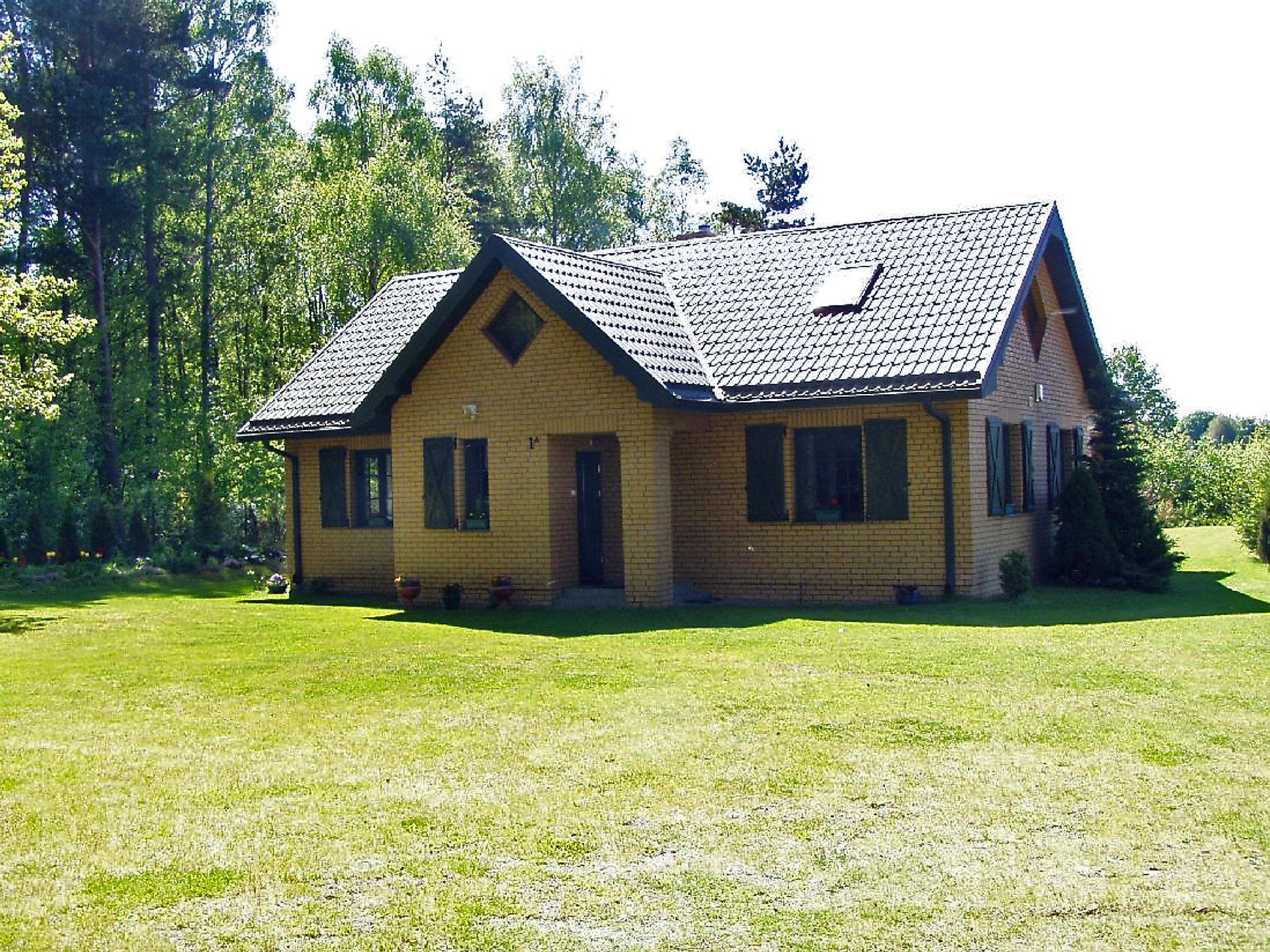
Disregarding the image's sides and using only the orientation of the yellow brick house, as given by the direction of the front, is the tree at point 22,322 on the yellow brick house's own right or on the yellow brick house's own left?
on the yellow brick house's own right

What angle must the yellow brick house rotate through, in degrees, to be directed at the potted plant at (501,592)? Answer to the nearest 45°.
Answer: approximately 45° to its right

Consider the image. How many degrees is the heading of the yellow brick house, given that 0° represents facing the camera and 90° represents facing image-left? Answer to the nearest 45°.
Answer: approximately 45°

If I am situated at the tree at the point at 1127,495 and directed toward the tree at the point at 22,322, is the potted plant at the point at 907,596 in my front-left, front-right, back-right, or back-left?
front-left

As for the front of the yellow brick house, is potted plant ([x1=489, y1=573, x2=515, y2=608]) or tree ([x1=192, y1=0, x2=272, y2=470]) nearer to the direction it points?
the potted plant

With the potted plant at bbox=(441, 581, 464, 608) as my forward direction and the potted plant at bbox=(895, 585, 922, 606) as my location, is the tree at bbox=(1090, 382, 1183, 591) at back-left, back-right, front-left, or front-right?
back-right

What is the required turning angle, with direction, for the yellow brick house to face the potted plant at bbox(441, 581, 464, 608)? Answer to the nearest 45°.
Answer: approximately 45° to its right

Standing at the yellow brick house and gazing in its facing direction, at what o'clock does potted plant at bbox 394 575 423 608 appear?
The potted plant is roughly at 2 o'clock from the yellow brick house.

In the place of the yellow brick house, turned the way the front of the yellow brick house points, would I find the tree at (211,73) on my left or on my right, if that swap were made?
on my right

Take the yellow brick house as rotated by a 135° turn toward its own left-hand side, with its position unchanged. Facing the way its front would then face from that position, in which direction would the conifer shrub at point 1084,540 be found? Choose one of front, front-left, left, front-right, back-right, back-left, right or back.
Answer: front

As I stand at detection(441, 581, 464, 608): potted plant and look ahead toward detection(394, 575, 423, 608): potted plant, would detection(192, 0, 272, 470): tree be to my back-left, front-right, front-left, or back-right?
front-right
